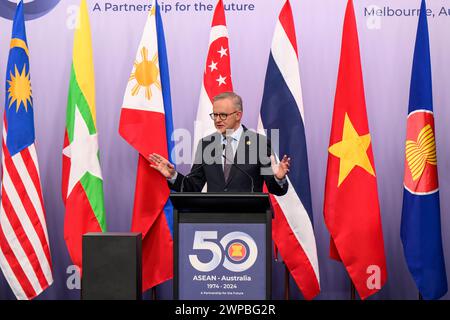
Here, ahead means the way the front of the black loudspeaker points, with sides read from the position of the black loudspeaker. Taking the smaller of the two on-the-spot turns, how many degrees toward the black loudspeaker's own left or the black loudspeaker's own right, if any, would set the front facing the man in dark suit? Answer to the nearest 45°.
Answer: approximately 135° to the black loudspeaker's own left

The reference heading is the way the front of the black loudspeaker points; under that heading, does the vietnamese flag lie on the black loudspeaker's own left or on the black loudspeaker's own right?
on the black loudspeaker's own left

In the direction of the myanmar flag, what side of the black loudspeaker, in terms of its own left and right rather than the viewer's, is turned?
back

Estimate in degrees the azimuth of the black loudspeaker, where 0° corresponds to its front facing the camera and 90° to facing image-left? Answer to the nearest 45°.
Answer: approximately 0°

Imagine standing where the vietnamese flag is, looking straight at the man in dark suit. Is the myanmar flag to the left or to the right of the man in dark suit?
right

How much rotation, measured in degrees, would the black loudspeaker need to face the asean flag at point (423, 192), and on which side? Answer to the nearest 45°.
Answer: approximately 135° to its left

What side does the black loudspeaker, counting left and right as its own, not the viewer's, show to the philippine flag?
back
